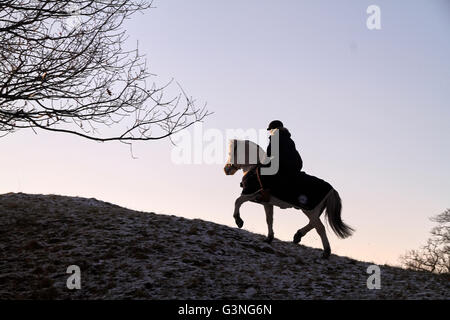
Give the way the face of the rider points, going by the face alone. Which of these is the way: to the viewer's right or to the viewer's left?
to the viewer's left

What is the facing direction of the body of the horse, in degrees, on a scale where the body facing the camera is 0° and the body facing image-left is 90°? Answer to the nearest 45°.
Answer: approximately 90°

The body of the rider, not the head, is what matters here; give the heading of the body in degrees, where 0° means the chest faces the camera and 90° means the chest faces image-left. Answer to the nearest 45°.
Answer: approximately 90°
